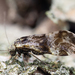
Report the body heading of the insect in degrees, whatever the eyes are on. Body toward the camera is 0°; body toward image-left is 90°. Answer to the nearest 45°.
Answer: approximately 90°
